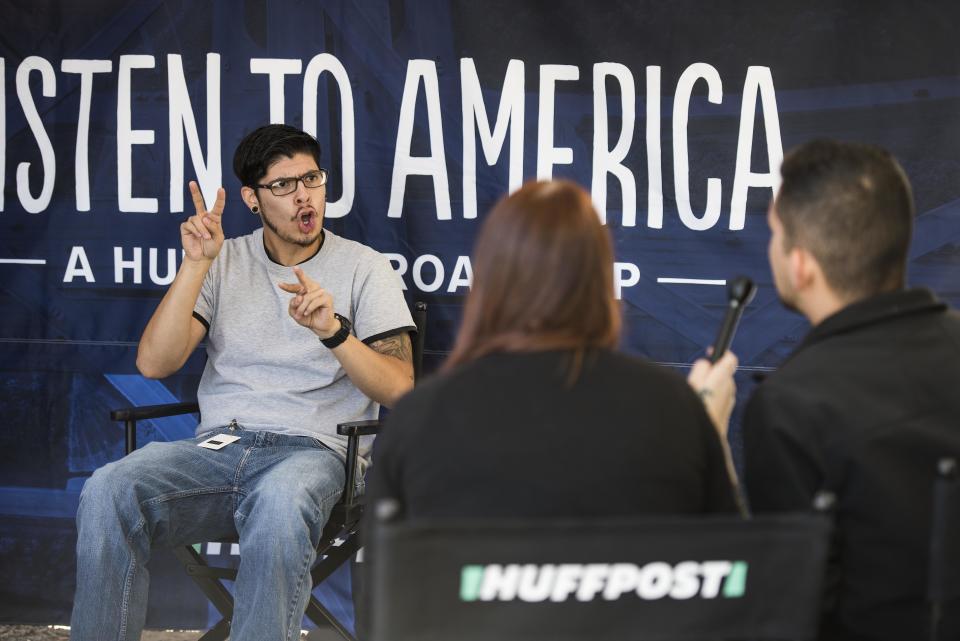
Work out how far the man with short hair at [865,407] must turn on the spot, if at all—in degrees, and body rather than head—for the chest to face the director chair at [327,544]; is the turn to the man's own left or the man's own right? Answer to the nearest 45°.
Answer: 0° — they already face it

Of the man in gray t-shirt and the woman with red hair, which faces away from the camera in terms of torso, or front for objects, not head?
the woman with red hair

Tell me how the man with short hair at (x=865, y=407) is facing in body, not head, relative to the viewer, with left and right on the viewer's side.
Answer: facing away from the viewer and to the left of the viewer

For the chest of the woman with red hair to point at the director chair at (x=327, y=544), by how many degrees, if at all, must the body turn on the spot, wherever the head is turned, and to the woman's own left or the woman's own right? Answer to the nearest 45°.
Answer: approximately 45° to the woman's own left

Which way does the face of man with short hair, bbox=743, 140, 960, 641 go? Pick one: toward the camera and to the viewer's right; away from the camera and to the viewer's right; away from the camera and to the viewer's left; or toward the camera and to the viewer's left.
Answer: away from the camera and to the viewer's left

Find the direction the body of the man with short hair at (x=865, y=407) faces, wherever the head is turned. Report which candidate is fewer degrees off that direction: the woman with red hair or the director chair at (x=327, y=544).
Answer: the director chair

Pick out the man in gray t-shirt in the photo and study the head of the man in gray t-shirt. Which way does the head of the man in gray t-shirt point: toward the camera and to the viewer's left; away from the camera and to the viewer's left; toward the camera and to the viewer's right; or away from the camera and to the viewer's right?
toward the camera and to the viewer's right

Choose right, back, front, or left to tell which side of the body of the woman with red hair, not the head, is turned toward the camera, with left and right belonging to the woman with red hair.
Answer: back

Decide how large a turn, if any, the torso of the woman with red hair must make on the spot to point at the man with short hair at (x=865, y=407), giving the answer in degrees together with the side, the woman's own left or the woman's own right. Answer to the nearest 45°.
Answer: approximately 45° to the woman's own right

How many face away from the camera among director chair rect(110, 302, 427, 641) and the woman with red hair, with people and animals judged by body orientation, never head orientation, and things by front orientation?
1

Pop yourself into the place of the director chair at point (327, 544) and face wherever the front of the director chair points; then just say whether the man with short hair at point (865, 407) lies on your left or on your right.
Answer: on your left

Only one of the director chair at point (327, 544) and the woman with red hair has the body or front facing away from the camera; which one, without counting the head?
the woman with red hair

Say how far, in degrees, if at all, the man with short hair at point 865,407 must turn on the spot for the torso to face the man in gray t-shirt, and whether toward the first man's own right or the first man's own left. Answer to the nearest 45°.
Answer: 0° — they already face them
